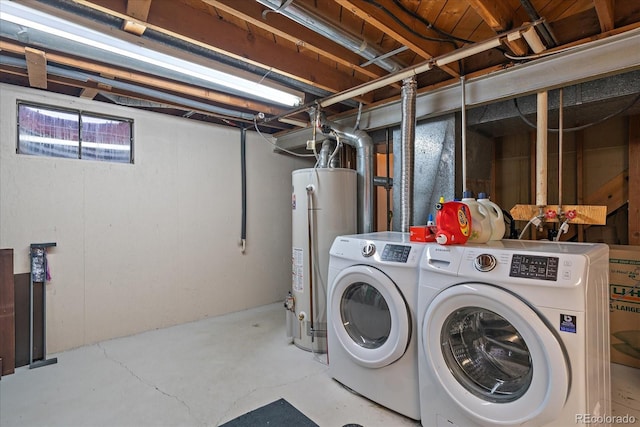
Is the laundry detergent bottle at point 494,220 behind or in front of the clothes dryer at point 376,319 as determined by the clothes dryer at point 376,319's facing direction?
behind

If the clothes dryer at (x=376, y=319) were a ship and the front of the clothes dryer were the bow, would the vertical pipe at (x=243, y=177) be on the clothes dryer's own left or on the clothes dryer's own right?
on the clothes dryer's own right

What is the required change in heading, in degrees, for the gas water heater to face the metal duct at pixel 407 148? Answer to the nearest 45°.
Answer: approximately 135° to its left

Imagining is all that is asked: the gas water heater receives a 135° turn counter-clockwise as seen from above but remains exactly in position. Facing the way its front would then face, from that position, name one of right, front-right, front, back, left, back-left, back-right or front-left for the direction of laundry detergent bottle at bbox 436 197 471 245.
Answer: front

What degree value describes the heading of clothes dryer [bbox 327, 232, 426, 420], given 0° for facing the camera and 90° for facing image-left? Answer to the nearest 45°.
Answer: approximately 45°
